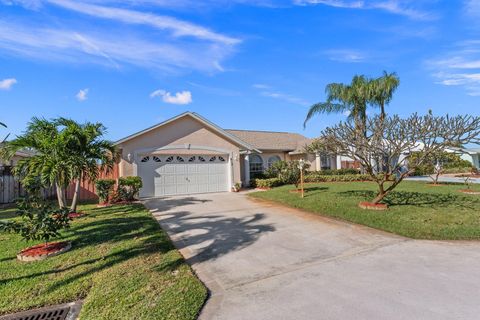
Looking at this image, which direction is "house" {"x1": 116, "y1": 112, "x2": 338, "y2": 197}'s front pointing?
toward the camera

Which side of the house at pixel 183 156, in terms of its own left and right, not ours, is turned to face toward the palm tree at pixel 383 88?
left

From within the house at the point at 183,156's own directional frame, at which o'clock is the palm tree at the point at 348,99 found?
The palm tree is roughly at 8 o'clock from the house.

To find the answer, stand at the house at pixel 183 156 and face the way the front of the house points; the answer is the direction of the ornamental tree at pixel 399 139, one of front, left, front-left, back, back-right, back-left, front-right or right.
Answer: front-left

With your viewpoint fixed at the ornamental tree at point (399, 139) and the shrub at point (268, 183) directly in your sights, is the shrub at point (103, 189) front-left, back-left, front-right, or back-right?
front-left

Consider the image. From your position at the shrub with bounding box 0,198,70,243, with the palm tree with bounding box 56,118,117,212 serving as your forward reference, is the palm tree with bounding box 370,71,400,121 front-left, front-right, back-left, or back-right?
front-right

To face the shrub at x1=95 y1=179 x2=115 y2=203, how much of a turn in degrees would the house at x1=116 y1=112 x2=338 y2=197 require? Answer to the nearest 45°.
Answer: approximately 45° to its right

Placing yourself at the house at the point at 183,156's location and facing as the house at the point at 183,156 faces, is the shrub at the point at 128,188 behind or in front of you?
in front

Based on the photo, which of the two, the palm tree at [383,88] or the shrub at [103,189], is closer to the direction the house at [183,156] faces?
the shrub

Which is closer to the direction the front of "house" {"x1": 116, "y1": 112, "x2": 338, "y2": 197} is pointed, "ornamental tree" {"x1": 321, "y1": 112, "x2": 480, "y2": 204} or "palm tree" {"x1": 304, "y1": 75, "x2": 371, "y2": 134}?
the ornamental tree

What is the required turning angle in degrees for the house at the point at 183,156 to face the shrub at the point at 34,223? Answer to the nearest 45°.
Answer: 0° — it already faces it

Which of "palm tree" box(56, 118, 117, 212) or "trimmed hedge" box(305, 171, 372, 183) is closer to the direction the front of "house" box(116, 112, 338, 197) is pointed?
the palm tree

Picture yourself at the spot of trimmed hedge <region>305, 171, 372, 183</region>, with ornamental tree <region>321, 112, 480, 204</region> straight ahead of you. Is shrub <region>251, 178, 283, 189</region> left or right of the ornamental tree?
right
